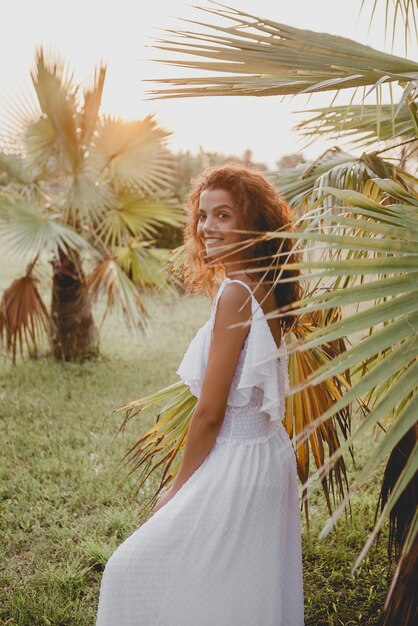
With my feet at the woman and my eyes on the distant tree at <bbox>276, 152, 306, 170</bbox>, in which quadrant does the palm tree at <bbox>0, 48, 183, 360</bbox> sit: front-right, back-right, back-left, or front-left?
front-left

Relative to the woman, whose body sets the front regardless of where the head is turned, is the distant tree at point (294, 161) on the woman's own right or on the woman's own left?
on the woman's own right
